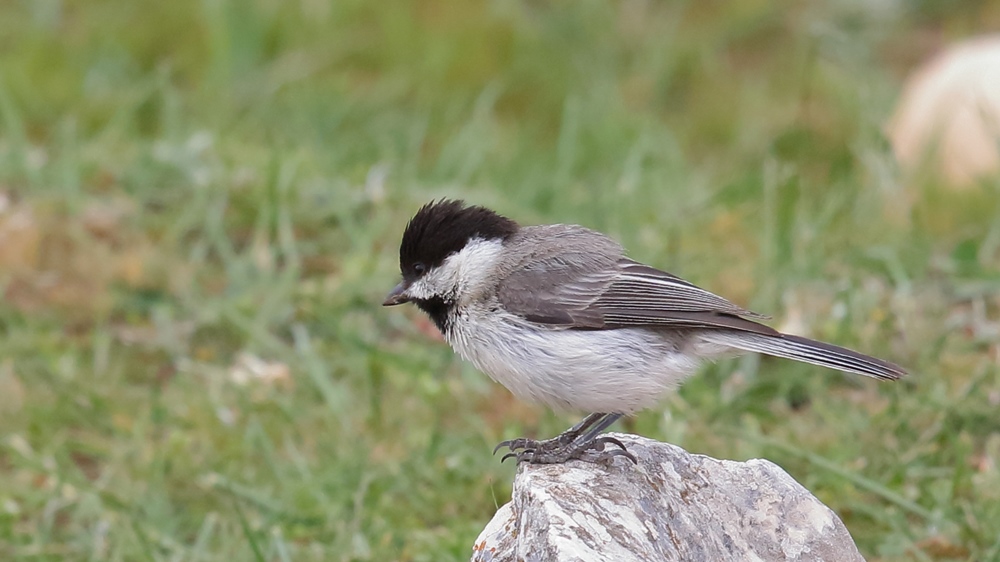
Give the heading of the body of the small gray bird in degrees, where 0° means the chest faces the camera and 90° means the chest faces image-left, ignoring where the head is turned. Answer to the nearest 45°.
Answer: approximately 90°
